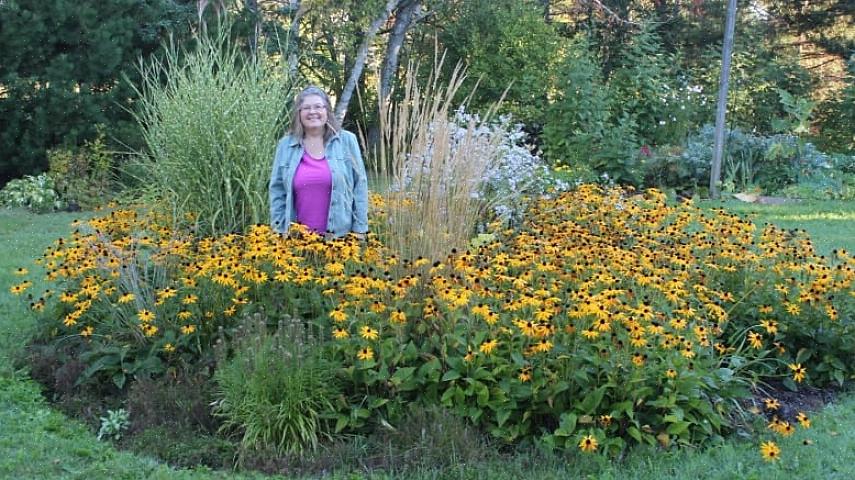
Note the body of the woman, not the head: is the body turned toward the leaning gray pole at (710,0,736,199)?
no

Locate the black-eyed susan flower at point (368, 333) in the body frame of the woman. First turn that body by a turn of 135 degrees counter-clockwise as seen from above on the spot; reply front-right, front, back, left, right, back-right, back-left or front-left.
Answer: back-right

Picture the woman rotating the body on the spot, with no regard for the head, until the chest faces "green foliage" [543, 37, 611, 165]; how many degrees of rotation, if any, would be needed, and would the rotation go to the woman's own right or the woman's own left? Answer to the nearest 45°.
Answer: approximately 135° to the woman's own left

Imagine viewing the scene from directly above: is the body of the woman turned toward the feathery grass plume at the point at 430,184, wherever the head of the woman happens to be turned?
no

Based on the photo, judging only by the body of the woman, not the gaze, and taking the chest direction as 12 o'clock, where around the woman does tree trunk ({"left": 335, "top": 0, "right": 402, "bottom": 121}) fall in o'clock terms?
The tree trunk is roughly at 6 o'clock from the woman.

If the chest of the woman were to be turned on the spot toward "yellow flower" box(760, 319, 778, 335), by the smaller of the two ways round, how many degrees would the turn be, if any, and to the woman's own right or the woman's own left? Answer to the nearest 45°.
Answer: approximately 45° to the woman's own left

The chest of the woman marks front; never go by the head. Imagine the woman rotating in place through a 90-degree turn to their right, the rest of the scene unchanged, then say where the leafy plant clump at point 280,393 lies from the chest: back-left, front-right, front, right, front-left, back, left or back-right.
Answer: left

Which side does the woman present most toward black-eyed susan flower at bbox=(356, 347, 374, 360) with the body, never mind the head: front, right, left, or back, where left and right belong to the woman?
front

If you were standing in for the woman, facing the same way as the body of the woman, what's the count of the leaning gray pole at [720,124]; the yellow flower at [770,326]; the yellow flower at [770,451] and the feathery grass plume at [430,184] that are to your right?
0

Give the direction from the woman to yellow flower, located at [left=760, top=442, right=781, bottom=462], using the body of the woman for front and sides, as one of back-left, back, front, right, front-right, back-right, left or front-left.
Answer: front-left

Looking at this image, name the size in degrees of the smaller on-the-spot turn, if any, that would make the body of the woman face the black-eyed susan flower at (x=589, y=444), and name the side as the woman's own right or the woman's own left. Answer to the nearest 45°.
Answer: approximately 45° to the woman's own left

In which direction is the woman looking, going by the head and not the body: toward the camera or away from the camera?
toward the camera

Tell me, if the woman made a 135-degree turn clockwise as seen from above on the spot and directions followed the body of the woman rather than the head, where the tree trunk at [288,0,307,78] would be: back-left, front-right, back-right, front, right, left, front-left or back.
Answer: front-right

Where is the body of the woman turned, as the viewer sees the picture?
toward the camera

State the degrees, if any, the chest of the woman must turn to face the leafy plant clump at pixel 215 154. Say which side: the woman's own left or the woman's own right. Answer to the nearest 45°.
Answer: approximately 135° to the woman's own right

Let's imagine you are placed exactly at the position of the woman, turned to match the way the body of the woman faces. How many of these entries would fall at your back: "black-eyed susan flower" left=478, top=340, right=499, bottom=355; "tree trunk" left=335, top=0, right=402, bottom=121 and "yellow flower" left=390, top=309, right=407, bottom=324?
1

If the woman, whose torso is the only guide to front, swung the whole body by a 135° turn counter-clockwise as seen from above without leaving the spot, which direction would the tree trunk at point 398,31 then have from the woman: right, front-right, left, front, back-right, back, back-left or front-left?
front-left
